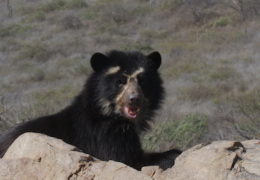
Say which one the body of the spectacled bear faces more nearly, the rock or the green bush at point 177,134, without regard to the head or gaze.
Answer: the rock

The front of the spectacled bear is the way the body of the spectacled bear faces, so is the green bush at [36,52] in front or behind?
behind

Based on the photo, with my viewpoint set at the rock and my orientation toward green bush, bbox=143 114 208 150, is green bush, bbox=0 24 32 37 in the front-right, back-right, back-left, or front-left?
front-left

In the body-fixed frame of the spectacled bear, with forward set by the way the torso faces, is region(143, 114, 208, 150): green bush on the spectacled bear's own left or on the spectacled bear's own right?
on the spectacled bear's own left

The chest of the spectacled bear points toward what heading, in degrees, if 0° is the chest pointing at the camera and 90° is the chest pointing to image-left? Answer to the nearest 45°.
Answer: approximately 315°
